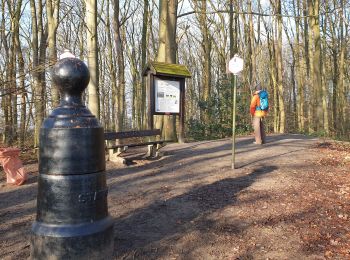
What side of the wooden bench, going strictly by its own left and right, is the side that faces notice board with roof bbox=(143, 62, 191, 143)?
left

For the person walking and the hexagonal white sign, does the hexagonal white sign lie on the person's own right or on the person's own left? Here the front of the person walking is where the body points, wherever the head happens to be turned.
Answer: on the person's own left

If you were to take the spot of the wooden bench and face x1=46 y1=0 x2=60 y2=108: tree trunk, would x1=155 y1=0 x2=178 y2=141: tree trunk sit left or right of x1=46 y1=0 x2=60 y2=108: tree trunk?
right

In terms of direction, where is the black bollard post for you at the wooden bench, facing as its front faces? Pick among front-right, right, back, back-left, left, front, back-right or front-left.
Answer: front-right

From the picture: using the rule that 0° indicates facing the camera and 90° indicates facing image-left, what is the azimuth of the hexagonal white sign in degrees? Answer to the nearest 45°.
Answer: approximately 0°

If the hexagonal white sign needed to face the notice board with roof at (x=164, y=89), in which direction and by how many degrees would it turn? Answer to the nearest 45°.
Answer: approximately 135° to its right

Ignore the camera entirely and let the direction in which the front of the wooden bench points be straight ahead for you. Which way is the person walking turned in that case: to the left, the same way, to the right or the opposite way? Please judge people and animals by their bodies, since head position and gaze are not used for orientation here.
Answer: the opposite way

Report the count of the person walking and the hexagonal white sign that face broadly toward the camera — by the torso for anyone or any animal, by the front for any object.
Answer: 1

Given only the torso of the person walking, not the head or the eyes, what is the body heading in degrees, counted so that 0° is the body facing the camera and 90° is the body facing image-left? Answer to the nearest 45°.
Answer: approximately 135°
